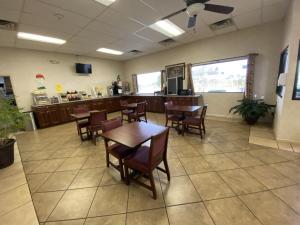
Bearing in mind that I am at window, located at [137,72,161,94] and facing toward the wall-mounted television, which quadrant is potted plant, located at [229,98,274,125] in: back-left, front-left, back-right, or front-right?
back-left

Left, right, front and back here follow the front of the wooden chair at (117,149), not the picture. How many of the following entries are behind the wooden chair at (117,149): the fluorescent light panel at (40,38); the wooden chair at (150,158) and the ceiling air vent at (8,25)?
2

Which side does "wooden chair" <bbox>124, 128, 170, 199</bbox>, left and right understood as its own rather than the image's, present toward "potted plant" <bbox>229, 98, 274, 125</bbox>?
right

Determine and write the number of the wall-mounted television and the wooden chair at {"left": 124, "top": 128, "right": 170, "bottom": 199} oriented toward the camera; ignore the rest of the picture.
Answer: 1

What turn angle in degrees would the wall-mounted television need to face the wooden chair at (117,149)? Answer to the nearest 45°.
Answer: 0° — it already faces it

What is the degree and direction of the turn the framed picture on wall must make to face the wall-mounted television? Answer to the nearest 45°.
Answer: approximately 45° to its right
